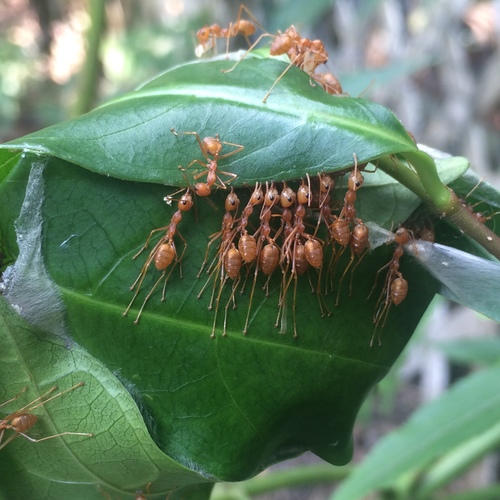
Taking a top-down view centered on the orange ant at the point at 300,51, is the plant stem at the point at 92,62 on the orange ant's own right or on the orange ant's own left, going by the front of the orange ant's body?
on the orange ant's own left
